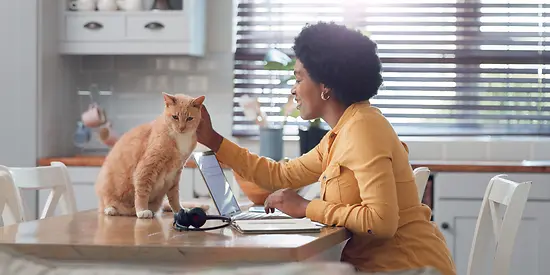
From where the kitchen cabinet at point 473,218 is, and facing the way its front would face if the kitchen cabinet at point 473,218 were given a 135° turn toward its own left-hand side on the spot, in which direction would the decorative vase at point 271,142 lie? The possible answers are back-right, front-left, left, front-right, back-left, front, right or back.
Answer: back-left

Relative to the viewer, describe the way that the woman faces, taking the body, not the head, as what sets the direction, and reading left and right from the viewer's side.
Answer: facing to the left of the viewer

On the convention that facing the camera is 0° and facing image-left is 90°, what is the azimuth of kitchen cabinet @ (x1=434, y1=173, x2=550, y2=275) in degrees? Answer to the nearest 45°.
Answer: approximately 0°

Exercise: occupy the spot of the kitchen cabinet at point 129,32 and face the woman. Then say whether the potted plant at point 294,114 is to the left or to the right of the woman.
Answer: left

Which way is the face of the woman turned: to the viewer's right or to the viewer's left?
to the viewer's left

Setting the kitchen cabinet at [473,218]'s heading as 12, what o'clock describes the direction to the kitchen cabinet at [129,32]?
the kitchen cabinet at [129,32] is roughly at 3 o'clock from the kitchen cabinet at [473,218].

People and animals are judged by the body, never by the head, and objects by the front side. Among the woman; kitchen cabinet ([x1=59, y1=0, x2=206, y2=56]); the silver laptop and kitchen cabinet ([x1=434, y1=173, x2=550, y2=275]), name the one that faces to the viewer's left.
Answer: the woman

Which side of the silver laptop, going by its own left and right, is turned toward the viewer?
right
